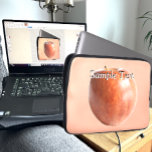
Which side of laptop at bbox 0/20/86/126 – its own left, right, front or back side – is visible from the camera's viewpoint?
front
